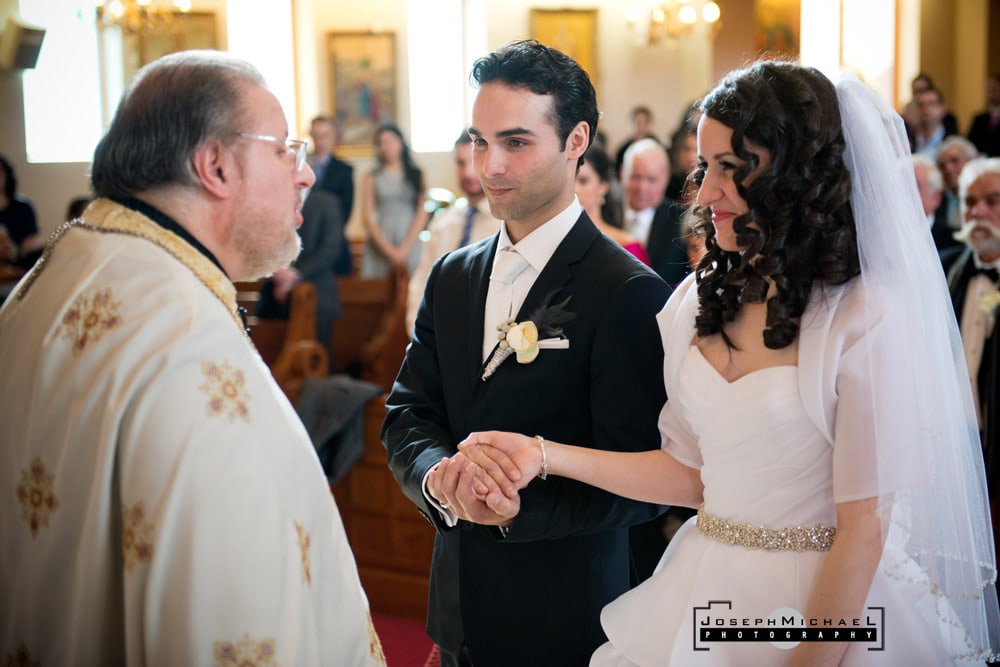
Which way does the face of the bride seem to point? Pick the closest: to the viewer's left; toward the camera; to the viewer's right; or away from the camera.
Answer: to the viewer's left

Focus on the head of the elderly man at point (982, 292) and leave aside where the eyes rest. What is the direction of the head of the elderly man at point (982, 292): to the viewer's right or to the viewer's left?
to the viewer's left

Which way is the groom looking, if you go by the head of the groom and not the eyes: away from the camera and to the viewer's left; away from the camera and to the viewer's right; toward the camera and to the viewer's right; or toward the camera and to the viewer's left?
toward the camera and to the viewer's left

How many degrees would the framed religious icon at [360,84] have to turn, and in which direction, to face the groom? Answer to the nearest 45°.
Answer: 0° — it already faces them

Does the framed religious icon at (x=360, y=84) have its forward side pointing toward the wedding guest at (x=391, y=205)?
yes

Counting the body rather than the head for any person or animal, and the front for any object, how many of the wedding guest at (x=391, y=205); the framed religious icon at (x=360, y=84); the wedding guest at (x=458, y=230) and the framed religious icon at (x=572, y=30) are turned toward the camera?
4

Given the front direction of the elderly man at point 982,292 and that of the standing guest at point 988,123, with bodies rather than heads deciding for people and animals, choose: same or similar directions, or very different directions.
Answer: same or similar directions

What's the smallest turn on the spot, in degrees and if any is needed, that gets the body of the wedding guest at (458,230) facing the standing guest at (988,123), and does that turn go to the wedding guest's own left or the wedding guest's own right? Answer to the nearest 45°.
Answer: approximately 135° to the wedding guest's own left

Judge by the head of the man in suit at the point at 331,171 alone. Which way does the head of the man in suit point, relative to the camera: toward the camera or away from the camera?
toward the camera

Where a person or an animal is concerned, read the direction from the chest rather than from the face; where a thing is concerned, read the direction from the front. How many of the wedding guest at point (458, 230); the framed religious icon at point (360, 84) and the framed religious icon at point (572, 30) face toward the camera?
3

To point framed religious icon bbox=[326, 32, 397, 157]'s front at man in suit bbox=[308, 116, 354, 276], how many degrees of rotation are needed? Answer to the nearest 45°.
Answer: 0° — it already faces them

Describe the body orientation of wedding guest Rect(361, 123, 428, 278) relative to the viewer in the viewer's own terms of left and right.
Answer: facing the viewer

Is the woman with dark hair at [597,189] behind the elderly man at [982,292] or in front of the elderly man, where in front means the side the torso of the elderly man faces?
in front

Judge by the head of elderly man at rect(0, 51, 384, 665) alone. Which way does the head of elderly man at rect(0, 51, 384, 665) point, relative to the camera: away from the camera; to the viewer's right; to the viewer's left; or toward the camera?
to the viewer's right

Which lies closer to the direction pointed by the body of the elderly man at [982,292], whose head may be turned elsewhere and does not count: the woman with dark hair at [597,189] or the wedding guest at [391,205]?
the woman with dark hair

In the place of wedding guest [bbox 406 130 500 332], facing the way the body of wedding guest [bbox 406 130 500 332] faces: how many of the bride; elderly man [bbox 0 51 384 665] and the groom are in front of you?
3
